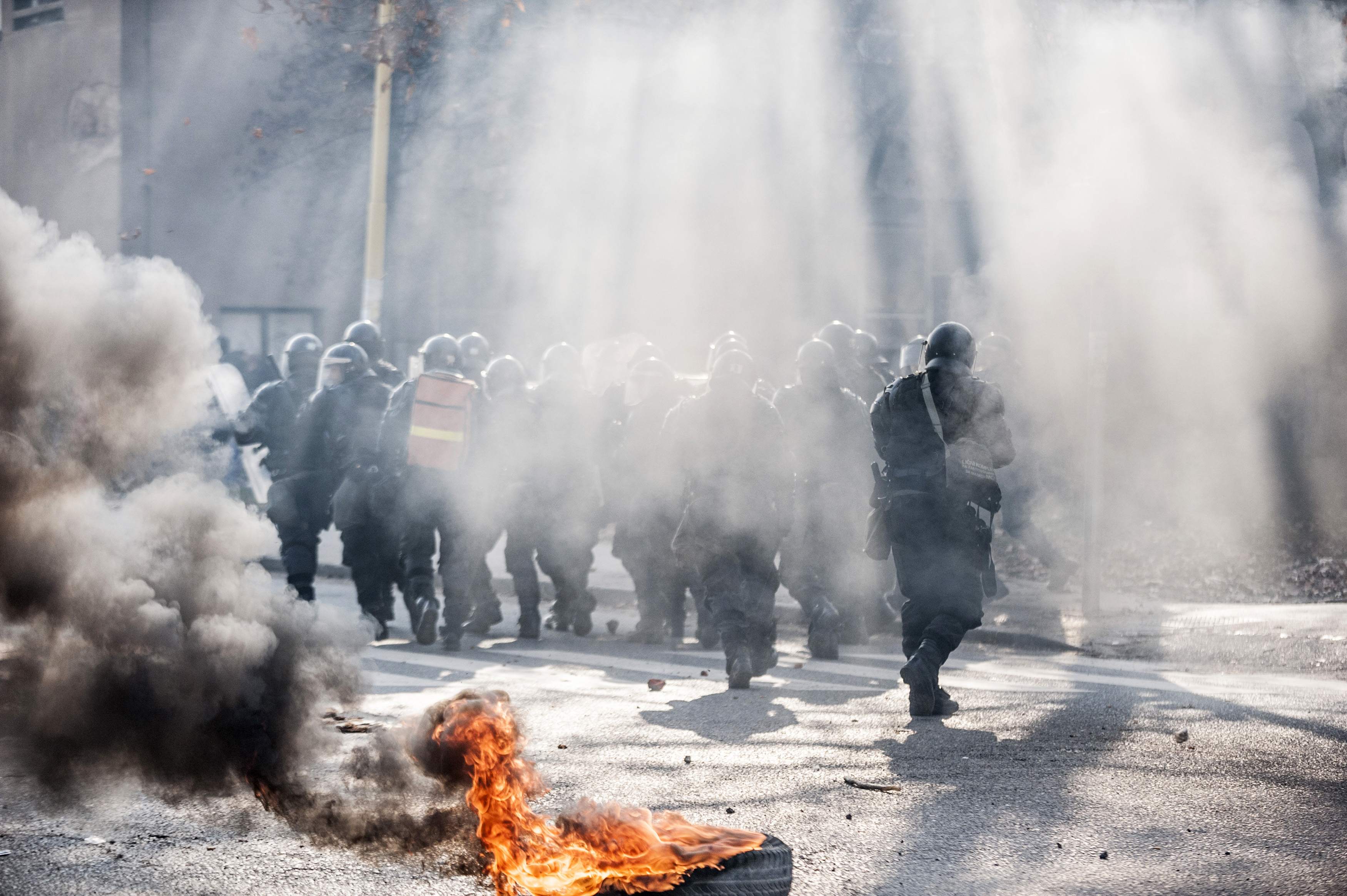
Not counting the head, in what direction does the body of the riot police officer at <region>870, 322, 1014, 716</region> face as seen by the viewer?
away from the camera
